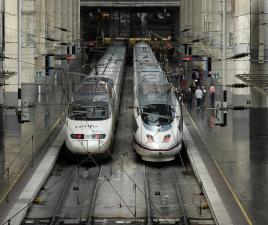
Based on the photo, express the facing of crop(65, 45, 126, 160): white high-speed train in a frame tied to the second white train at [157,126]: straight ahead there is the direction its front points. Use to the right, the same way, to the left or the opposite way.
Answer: the same way

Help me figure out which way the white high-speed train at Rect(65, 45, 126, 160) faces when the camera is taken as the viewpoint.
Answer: facing the viewer

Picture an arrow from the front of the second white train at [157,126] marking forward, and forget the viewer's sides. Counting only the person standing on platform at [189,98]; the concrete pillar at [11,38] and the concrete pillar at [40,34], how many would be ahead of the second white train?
0

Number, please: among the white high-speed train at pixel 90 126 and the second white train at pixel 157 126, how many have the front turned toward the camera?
2

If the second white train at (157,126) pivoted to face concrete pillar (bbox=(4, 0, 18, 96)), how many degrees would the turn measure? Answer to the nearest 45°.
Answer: approximately 135° to its right

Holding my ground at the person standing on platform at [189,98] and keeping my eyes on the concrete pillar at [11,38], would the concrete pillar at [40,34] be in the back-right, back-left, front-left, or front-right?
front-right

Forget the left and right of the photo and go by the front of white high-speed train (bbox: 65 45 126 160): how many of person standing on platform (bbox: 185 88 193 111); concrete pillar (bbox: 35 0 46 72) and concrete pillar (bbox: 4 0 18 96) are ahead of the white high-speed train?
0

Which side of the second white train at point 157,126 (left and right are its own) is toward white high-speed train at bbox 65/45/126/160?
right

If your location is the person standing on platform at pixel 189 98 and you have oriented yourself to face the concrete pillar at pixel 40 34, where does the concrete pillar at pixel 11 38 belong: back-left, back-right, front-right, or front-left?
front-left

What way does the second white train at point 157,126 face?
toward the camera

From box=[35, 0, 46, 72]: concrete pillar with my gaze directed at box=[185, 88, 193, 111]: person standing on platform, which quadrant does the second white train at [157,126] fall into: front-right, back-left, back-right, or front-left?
front-right

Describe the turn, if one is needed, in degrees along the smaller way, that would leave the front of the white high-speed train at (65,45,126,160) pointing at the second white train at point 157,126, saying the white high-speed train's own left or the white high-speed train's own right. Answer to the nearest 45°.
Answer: approximately 90° to the white high-speed train's own left

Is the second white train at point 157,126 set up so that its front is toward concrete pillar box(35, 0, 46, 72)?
no
